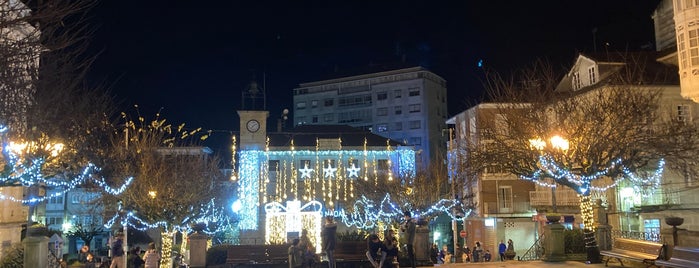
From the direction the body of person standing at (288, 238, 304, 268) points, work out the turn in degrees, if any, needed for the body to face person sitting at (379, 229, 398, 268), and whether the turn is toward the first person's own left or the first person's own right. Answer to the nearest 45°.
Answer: approximately 135° to the first person's own right

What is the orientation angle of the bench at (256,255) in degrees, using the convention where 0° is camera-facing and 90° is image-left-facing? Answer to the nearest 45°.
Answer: approximately 0°

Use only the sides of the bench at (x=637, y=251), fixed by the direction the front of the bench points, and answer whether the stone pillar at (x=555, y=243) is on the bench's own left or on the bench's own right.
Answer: on the bench's own right

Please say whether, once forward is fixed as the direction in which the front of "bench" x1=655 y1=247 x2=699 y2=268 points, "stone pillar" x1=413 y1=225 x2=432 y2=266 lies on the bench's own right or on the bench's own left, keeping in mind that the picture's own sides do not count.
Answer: on the bench's own right

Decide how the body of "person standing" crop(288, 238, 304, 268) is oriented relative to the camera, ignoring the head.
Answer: away from the camera

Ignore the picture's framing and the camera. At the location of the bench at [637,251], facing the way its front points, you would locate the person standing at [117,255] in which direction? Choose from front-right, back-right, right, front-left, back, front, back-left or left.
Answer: front-right

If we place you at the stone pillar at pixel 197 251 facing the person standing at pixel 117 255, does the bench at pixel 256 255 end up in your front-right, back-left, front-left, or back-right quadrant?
back-right

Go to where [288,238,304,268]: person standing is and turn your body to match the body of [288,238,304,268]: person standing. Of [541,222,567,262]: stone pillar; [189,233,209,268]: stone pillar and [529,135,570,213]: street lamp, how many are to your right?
2

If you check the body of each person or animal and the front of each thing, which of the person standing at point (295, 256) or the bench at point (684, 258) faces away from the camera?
the person standing

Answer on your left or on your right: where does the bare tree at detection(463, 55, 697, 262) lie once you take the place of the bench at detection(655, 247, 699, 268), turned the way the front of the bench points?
on your right

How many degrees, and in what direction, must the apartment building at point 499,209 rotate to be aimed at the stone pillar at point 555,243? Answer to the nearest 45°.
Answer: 0° — it already faces it
